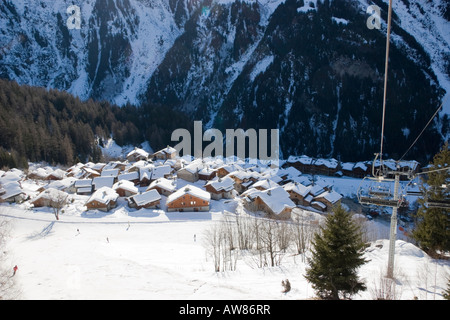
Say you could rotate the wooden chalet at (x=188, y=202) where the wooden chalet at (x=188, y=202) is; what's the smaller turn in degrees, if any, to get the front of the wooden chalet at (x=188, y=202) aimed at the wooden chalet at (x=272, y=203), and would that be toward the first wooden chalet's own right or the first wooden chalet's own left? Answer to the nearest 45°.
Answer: approximately 90° to the first wooden chalet's own left

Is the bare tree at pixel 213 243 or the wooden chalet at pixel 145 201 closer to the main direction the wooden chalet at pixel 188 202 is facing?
the bare tree

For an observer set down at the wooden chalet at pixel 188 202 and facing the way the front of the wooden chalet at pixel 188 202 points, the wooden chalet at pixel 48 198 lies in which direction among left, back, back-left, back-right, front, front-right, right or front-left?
right

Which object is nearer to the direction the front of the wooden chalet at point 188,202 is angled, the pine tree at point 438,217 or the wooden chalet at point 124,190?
the pine tree

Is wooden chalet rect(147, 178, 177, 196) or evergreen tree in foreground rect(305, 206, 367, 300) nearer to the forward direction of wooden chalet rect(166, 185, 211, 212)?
the evergreen tree in foreground

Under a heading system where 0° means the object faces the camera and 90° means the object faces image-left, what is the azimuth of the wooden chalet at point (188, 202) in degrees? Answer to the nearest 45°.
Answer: approximately 0°

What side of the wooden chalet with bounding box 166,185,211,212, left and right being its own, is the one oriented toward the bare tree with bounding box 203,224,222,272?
front

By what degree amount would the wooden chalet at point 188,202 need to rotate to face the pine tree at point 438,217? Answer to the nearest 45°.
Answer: approximately 45° to its left

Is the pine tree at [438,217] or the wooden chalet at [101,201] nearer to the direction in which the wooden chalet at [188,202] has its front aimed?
the pine tree

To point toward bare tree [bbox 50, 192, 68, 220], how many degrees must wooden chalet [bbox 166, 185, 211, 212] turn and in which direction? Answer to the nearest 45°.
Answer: approximately 90° to its right
